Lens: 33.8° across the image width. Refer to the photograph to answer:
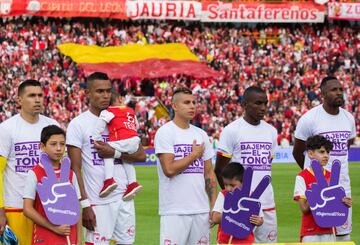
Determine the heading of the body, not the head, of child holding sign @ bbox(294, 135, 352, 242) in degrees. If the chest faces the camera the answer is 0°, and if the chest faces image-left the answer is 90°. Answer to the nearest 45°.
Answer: approximately 315°

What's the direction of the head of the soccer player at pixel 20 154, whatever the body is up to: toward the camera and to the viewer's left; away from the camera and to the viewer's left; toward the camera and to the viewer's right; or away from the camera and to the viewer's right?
toward the camera and to the viewer's right

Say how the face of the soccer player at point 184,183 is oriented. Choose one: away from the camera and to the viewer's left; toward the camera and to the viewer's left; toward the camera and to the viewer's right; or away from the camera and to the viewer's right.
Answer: toward the camera and to the viewer's right

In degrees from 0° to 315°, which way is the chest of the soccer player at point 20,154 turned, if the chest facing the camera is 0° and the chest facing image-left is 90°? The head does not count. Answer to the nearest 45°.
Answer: approximately 315°

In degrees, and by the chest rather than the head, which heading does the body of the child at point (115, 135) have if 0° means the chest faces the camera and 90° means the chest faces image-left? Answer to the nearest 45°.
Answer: approximately 135°

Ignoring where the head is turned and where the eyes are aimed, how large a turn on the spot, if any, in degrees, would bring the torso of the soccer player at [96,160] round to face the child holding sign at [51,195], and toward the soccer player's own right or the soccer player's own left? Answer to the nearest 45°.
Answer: approximately 90° to the soccer player's own right

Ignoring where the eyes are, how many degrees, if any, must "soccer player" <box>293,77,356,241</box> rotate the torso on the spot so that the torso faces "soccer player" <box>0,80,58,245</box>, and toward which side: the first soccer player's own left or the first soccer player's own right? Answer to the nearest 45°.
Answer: approximately 90° to the first soccer player's own right

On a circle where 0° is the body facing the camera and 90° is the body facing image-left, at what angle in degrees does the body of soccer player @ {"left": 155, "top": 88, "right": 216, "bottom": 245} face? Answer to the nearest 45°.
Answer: approximately 315°

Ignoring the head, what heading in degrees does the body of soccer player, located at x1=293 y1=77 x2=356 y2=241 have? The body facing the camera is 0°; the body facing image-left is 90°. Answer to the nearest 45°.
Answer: approximately 315°

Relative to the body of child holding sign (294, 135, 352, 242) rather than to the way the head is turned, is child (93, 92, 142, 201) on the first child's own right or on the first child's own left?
on the first child's own right

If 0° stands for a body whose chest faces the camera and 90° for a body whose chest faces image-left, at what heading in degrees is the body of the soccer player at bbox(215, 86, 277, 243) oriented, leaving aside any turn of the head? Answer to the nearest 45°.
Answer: approximately 315°
